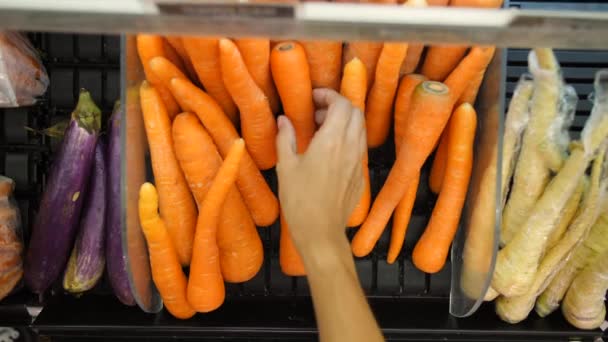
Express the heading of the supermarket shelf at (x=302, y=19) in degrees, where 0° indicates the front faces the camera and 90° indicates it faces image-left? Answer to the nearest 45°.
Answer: approximately 0°

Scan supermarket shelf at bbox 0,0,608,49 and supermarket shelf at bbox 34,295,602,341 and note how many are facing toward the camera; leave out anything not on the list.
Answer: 2

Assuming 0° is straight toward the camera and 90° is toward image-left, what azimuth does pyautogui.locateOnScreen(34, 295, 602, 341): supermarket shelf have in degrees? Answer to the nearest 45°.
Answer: approximately 0°
